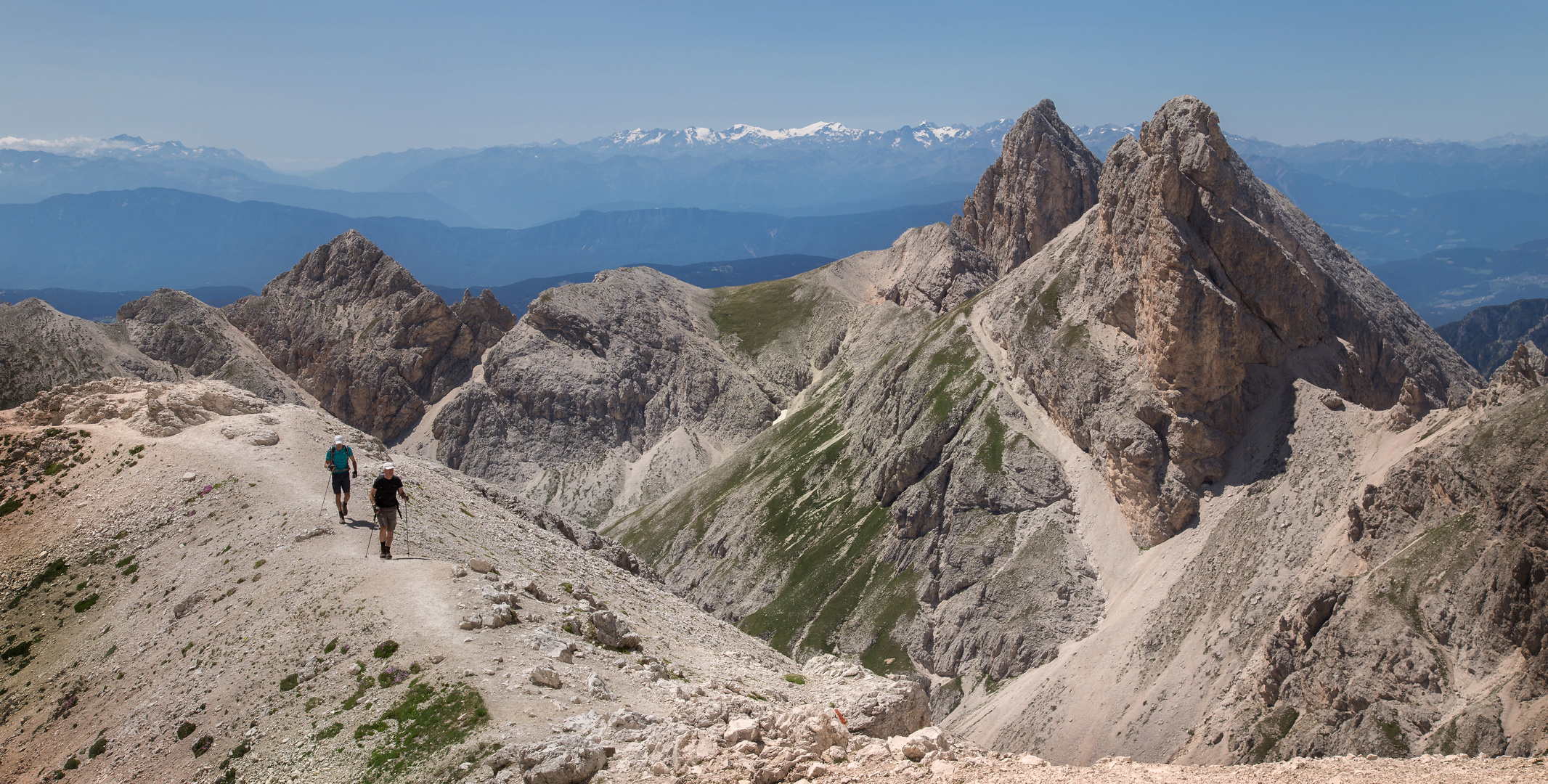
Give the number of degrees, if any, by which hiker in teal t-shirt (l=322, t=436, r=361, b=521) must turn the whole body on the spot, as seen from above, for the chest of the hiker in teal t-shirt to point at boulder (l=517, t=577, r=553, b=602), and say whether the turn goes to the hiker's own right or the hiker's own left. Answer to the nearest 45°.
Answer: approximately 45° to the hiker's own left

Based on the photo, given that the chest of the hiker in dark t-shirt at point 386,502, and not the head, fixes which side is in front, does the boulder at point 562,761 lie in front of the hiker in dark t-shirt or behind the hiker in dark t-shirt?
in front

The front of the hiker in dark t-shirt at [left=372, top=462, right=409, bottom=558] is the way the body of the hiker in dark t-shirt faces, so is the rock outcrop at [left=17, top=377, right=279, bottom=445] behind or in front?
behind

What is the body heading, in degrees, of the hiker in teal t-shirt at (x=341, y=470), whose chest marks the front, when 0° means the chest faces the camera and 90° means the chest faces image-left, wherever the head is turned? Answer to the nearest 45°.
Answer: approximately 0°

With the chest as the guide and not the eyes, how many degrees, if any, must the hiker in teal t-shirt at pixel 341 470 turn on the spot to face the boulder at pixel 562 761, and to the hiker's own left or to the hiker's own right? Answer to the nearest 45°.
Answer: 0° — they already face it

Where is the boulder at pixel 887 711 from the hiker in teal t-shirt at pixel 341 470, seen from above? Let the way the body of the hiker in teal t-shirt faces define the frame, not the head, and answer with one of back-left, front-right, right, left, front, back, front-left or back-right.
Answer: front-left

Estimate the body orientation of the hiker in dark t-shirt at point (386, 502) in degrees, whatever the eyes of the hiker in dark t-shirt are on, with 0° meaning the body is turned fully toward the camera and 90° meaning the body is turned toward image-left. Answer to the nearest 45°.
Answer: approximately 0°

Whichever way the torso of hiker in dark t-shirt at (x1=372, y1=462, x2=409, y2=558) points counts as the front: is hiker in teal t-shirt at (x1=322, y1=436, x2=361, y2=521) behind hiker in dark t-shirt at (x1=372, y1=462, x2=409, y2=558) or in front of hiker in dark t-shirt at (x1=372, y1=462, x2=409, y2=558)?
behind

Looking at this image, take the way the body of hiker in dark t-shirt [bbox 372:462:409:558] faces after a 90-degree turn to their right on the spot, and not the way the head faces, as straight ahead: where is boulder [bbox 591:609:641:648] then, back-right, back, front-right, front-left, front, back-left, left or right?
back-left

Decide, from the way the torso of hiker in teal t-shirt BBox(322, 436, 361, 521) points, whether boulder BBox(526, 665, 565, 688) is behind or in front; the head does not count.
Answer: in front

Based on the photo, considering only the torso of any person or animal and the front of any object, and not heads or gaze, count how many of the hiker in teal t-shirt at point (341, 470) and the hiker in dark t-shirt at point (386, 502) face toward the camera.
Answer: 2

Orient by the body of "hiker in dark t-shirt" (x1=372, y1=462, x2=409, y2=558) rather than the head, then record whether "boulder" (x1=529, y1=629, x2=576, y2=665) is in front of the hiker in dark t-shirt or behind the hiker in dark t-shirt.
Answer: in front
